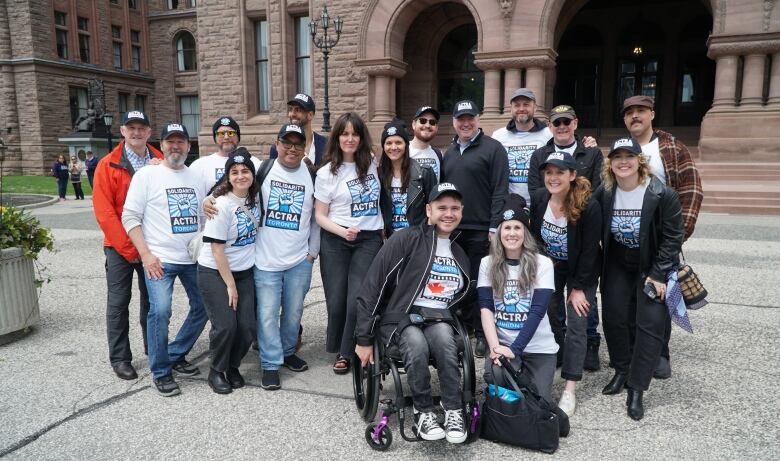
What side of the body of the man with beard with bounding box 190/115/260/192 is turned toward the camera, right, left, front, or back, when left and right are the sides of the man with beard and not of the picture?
front

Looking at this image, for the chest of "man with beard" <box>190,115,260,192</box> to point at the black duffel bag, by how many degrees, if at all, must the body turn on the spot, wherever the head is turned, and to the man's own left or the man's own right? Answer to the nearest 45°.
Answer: approximately 45° to the man's own left

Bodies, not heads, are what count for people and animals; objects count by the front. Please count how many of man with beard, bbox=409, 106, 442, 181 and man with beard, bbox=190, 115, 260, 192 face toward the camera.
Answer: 2

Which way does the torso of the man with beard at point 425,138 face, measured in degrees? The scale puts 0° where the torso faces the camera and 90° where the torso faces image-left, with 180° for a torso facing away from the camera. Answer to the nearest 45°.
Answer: approximately 0°

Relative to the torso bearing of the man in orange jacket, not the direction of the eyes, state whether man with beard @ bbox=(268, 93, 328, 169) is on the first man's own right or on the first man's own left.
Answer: on the first man's own left

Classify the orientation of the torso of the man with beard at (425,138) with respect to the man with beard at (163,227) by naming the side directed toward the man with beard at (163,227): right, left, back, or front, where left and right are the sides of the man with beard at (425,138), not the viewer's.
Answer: right

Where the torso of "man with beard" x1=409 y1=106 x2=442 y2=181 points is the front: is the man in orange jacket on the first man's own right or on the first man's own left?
on the first man's own right

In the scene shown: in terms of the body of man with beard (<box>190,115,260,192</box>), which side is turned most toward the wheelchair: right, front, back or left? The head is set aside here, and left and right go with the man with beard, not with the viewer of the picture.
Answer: front

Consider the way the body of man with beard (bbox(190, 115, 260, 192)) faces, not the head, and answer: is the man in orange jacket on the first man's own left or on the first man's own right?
on the first man's own right

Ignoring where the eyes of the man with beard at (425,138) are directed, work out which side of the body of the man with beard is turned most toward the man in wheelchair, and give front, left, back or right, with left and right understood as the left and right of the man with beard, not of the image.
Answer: front

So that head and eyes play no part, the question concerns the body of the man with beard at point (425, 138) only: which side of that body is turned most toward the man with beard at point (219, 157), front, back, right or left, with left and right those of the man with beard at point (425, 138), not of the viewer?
right

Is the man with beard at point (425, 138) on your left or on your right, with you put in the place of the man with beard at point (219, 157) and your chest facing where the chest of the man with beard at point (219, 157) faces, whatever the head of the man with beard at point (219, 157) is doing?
on your left
